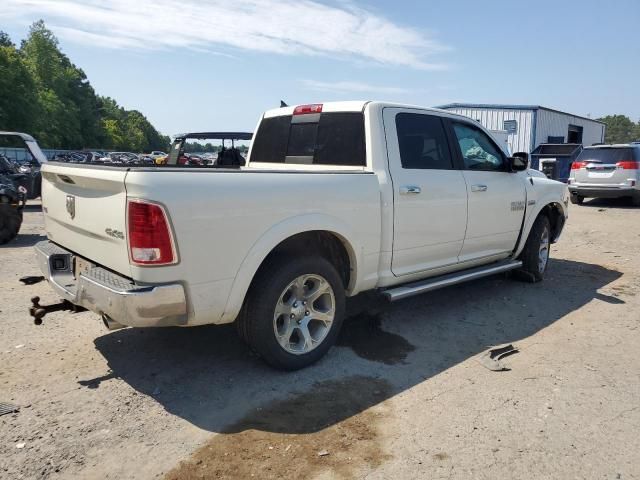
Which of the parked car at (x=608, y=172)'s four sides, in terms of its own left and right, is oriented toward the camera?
back

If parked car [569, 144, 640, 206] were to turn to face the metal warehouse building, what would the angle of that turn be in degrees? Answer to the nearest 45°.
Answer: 0° — it already faces it

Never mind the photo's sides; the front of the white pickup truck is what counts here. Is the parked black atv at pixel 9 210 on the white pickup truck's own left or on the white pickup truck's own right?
on the white pickup truck's own left

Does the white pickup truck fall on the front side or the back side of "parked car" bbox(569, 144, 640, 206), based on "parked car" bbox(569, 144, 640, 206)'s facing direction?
on the back side

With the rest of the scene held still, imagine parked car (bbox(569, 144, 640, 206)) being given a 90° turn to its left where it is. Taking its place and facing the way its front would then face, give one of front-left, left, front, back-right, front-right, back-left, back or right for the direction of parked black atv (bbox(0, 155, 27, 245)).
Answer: front-left

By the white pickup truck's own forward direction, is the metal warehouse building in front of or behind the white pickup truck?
in front

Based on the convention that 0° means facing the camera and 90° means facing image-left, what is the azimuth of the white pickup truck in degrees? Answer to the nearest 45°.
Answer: approximately 225°
